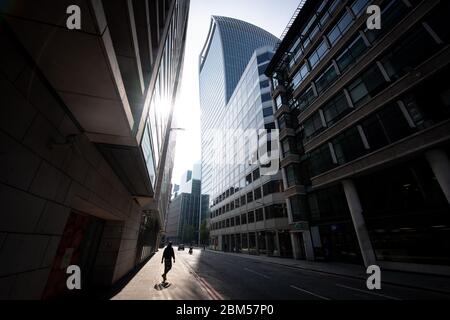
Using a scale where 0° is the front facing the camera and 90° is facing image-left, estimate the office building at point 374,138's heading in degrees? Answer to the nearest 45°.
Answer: approximately 45°

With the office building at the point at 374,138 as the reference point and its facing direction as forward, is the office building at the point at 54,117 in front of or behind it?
in front
